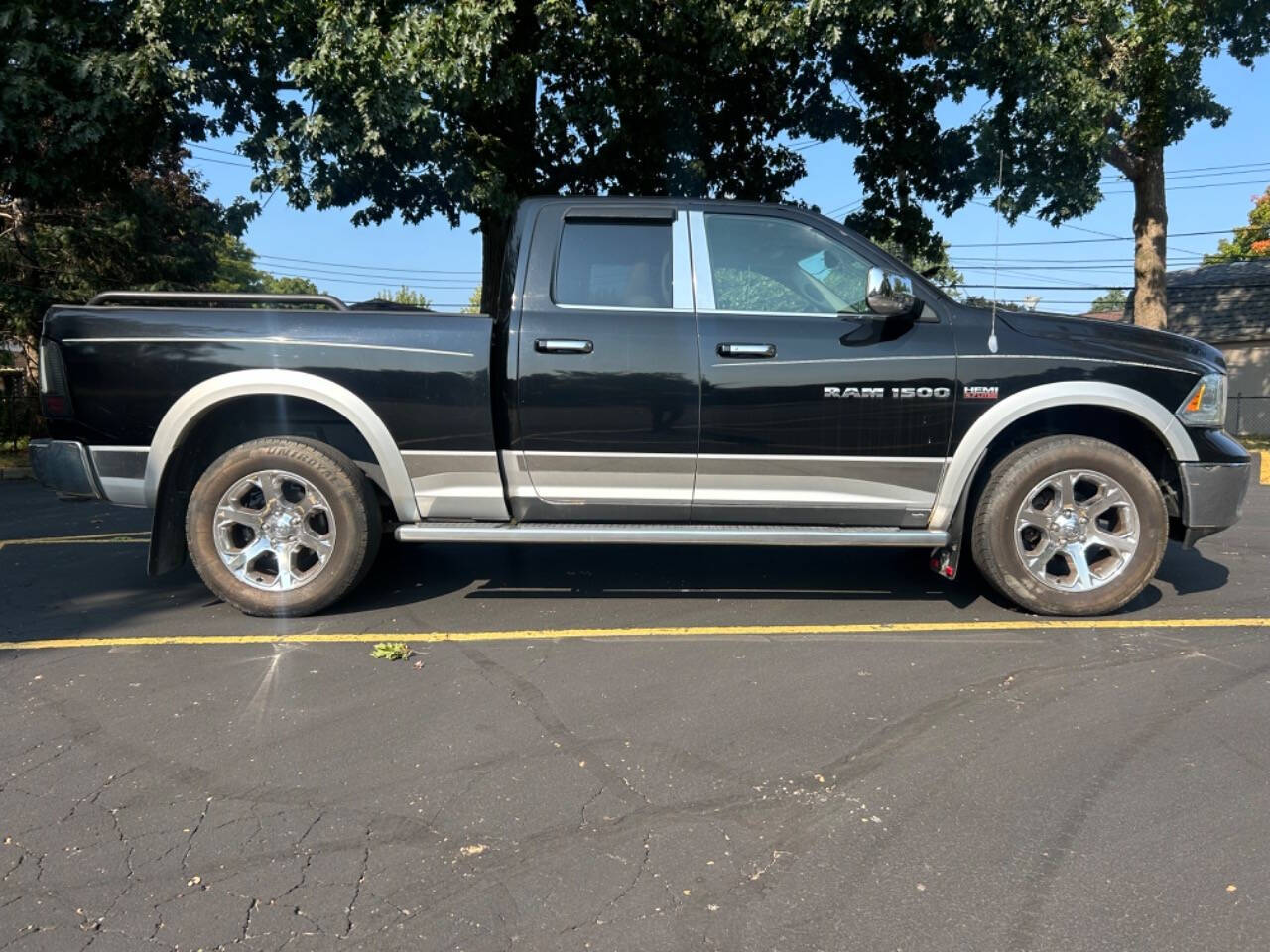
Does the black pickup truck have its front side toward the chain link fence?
no

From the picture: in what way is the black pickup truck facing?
to the viewer's right
